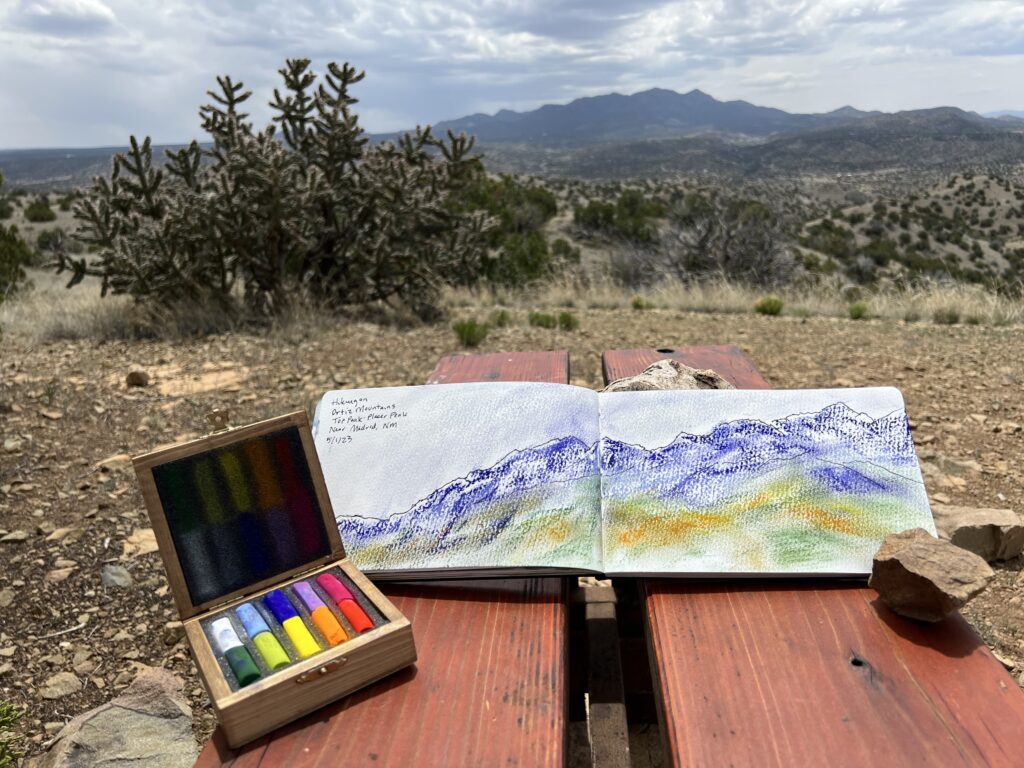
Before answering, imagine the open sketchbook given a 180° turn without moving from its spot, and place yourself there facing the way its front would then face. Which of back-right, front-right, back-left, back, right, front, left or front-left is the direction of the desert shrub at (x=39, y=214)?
front-left

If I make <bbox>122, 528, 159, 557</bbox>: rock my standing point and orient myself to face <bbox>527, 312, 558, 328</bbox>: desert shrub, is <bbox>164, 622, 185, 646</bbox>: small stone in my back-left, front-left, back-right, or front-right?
back-right

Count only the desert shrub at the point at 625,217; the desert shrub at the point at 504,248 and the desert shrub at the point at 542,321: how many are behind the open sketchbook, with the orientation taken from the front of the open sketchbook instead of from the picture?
3

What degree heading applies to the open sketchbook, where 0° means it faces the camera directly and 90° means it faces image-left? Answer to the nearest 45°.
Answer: approximately 0°

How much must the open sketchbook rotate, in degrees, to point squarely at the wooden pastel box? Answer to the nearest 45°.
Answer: approximately 45° to its right

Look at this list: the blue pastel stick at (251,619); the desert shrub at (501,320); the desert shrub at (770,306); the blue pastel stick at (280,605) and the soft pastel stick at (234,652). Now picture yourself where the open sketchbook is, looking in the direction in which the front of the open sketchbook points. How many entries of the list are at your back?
2

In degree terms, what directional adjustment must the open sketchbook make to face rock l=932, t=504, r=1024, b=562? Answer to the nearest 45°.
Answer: approximately 135° to its left

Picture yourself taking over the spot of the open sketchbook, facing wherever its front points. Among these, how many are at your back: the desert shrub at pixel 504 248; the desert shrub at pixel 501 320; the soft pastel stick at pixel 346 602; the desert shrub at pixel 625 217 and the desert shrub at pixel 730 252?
4

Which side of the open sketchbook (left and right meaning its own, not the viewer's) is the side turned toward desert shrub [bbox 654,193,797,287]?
back

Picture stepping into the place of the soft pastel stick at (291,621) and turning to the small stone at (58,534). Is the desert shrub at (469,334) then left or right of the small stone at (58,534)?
right

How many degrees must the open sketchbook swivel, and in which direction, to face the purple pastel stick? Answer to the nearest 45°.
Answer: approximately 45° to its right

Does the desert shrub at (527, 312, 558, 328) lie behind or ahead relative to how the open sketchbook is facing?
behind

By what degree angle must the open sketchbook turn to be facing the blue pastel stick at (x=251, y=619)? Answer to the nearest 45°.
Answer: approximately 45° to its right

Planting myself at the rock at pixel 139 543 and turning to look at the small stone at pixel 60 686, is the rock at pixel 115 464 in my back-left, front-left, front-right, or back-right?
back-right

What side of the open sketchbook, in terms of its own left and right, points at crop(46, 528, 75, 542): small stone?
right

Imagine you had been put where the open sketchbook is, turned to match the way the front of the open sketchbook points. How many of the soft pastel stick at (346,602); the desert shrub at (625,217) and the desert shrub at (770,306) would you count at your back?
2

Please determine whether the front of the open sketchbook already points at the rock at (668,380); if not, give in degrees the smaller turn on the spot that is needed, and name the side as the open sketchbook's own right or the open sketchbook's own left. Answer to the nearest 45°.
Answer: approximately 180°

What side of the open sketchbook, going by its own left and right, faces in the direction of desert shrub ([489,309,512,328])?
back

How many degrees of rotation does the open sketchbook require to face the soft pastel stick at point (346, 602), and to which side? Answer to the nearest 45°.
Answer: approximately 45° to its right

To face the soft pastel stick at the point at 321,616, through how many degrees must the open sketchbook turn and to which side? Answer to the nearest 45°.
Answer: approximately 45° to its right

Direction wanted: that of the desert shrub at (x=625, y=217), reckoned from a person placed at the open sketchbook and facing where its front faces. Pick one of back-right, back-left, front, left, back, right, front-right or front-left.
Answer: back
